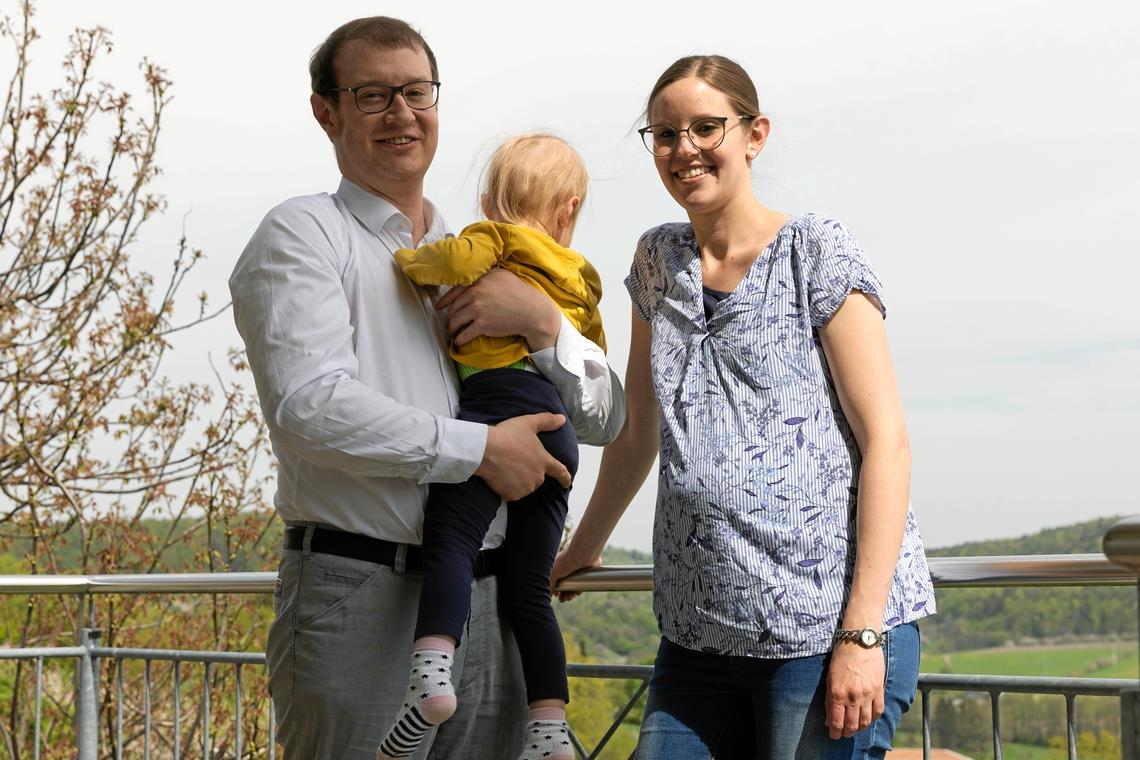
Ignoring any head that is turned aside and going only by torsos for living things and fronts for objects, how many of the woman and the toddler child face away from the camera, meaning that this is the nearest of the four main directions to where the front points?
1

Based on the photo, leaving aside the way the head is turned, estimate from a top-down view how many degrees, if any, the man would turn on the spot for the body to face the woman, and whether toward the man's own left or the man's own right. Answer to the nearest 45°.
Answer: approximately 45° to the man's own left

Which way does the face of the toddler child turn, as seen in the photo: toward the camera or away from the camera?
away from the camera

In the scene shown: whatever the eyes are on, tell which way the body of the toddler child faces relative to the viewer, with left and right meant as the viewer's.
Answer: facing away from the viewer

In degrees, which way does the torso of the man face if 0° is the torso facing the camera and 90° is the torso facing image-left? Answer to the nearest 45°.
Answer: approximately 315°

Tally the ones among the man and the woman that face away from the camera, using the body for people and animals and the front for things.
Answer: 0

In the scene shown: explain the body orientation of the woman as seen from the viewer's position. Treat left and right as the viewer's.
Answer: facing the viewer and to the left of the viewer
